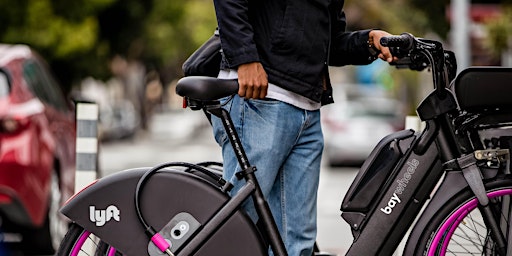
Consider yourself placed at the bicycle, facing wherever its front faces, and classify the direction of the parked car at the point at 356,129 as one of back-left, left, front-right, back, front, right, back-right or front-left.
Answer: left

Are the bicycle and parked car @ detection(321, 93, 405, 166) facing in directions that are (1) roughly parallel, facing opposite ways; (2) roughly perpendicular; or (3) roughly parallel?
roughly perpendicular

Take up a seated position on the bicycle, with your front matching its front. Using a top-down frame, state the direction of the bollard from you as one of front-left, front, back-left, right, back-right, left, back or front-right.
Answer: back-left

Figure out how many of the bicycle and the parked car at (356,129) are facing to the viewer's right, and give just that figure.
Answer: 1

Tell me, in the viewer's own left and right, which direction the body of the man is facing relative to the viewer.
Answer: facing the viewer and to the right of the viewer

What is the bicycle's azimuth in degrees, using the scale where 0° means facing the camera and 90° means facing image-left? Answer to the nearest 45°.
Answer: approximately 270°
